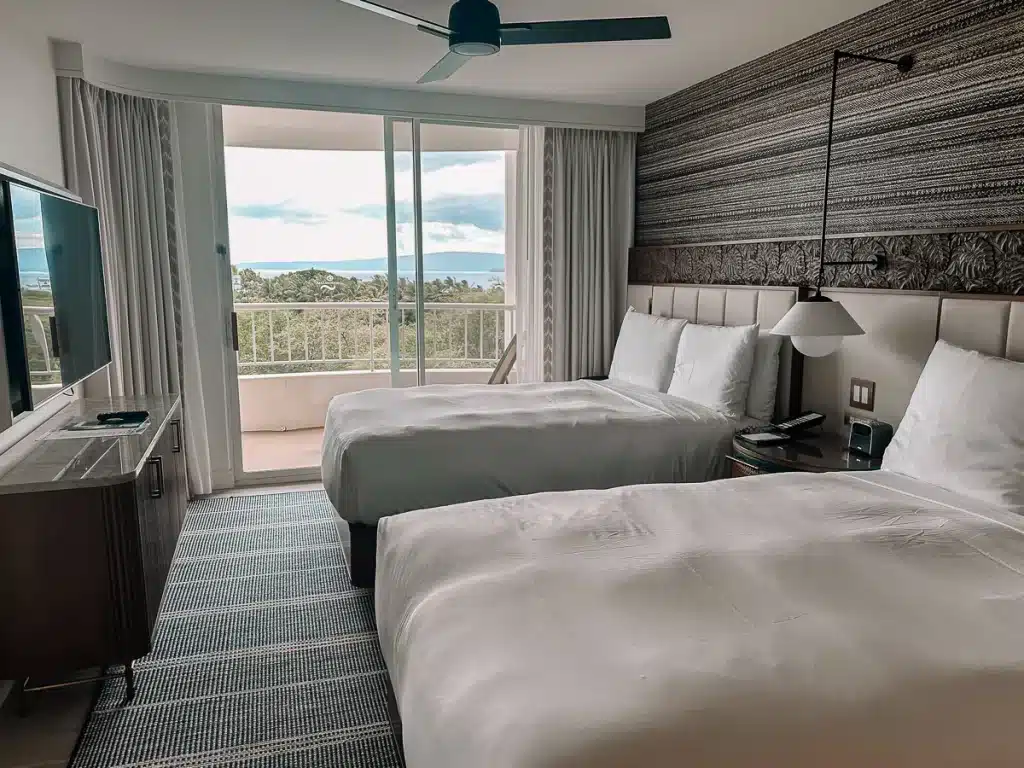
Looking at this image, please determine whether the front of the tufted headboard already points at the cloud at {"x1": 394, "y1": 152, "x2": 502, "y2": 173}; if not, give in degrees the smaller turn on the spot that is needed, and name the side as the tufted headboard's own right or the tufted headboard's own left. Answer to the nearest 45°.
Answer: approximately 45° to the tufted headboard's own right

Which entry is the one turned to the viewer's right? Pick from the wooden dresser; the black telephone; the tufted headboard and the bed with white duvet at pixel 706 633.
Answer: the wooden dresser

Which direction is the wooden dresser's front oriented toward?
to the viewer's right

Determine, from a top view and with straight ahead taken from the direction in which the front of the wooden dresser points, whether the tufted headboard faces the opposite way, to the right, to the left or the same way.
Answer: the opposite way

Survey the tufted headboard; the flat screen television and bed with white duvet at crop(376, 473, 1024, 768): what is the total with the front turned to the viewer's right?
1

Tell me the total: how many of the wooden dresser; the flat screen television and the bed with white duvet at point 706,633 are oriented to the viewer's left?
1

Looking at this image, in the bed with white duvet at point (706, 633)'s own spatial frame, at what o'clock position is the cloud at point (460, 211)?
The cloud is roughly at 2 o'clock from the bed with white duvet.

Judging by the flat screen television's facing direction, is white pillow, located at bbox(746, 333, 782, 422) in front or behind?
in front

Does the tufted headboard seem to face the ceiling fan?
yes

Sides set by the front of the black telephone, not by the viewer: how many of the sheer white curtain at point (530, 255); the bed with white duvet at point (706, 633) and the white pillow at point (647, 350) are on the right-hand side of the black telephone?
2

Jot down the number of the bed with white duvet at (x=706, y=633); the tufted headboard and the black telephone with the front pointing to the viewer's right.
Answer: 0

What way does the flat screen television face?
to the viewer's right

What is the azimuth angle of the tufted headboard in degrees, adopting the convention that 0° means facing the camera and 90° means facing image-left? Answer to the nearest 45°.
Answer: approximately 45°

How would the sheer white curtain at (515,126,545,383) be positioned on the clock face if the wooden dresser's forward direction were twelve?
The sheer white curtain is roughly at 11 o'clock from the wooden dresser.

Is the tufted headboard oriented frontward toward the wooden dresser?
yes

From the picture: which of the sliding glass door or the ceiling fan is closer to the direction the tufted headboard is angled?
the ceiling fan
